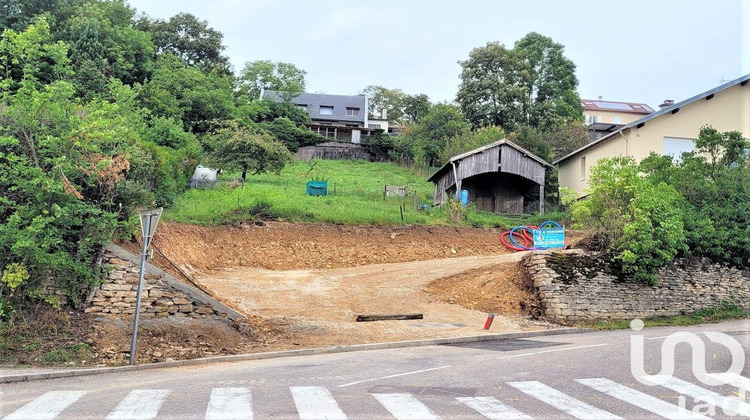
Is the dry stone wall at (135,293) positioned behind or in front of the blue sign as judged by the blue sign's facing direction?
in front

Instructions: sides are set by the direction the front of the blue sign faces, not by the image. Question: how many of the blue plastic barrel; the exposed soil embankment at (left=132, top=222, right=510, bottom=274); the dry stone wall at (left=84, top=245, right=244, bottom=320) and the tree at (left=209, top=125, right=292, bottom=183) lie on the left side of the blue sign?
0

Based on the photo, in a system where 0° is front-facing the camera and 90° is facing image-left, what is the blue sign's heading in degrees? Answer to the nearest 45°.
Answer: approximately 0°

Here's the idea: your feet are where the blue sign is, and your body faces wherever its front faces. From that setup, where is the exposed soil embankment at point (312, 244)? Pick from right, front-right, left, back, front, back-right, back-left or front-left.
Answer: right

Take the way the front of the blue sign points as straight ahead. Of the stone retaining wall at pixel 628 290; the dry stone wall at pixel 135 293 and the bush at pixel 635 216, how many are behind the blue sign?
0

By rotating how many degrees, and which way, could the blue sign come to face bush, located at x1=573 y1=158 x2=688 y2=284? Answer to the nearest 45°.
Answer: approximately 45° to its left

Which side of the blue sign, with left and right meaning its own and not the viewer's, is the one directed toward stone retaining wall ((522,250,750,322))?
left

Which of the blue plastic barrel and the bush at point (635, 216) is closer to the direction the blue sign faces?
the bush

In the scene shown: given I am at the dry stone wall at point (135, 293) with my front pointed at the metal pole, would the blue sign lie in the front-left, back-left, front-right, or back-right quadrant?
back-left

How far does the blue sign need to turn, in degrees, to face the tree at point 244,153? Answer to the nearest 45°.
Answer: approximately 90° to its right

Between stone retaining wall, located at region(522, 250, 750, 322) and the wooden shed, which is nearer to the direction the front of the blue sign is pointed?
the stone retaining wall

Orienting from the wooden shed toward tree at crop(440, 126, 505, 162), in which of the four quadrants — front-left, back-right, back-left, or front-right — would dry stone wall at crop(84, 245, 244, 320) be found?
back-left

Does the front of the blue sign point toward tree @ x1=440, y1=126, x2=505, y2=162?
no

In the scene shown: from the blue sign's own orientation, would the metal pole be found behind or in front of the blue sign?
in front
